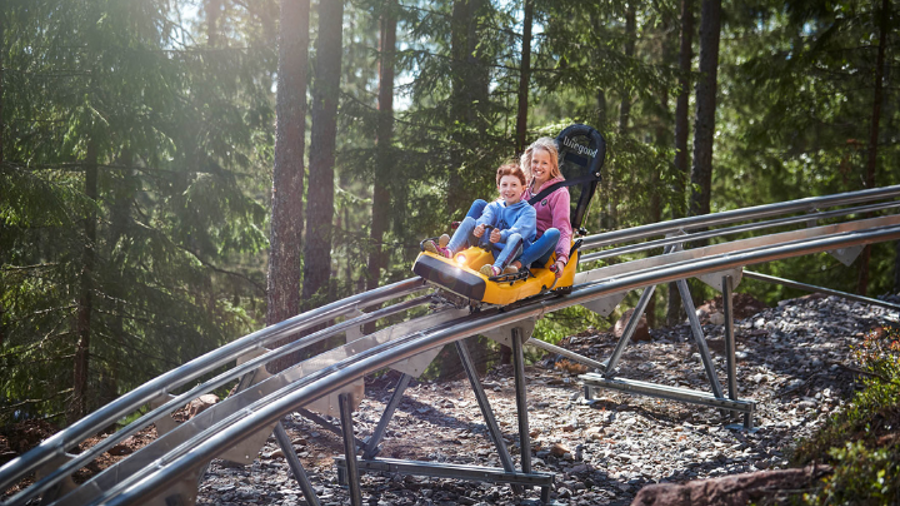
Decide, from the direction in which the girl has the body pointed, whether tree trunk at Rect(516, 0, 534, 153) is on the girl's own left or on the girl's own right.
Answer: on the girl's own right

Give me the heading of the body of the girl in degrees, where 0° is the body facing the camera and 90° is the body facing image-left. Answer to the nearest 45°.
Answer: approximately 45°

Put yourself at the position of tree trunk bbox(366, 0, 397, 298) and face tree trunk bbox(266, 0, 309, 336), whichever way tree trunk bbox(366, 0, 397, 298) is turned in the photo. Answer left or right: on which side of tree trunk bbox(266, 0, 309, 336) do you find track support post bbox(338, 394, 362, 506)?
left

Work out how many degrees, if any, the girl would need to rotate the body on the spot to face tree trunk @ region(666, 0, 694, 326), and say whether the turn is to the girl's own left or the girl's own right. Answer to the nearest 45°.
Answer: approximately 135° to the girl's own right

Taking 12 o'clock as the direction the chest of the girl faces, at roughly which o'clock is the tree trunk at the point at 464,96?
The tree trunk is roughly at 4 o'clock from the girl.

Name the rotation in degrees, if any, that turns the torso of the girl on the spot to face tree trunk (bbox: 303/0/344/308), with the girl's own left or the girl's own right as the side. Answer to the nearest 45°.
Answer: approximately 90° to the girl's own right

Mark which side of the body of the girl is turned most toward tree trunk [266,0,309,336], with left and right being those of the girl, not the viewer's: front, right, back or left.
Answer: right

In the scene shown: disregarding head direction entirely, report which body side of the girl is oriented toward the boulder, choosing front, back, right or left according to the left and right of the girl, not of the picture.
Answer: left

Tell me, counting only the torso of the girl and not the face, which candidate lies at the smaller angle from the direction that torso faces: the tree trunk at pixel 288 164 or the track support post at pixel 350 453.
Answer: the track support post

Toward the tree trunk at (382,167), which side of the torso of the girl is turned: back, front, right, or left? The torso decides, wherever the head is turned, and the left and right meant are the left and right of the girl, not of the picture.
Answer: right

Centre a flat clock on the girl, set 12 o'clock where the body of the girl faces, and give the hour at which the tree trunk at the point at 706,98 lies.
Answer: The tree trunk is roughly at 5 o'clock from the girl.

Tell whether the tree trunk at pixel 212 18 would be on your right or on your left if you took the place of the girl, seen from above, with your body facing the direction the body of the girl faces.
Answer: on your right
